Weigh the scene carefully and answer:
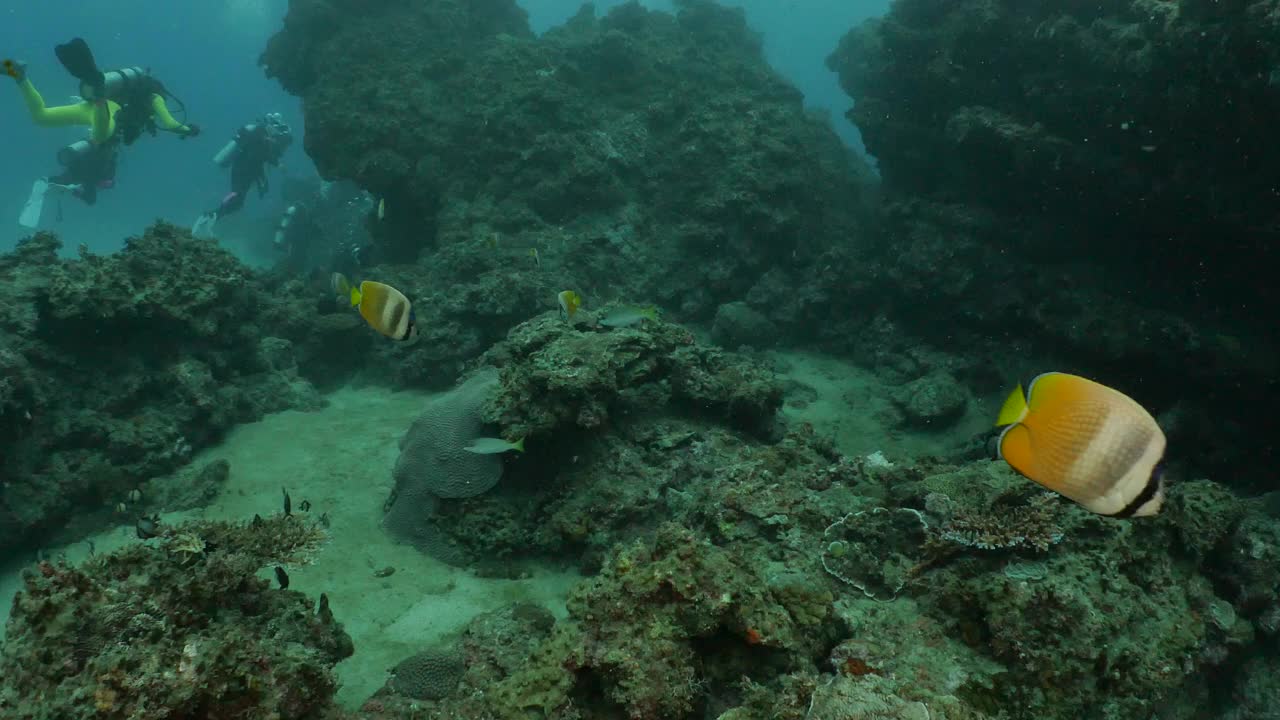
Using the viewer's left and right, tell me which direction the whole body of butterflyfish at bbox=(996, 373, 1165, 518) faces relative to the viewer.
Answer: facing to the right of the viewer

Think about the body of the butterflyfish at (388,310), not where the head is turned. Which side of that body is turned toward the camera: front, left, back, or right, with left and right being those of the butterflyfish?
right
